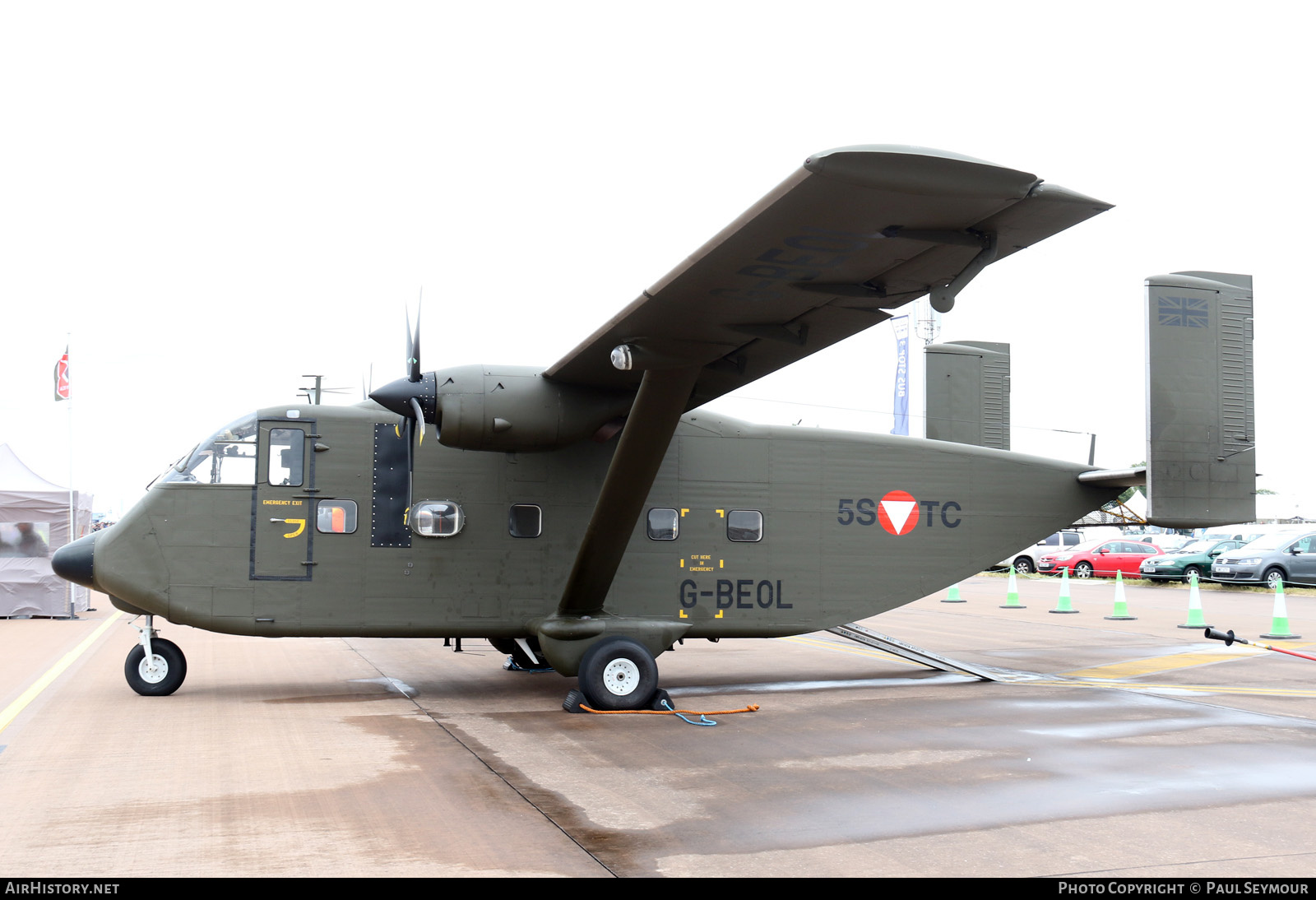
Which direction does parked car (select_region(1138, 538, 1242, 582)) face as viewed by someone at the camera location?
facing the viewer and to the left of the viewer

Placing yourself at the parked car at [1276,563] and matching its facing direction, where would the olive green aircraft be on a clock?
The olive green aircraft is roughly at 11 o'clock from the parked car.

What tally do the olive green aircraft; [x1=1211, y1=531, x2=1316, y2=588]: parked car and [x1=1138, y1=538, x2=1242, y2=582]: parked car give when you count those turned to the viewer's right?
0

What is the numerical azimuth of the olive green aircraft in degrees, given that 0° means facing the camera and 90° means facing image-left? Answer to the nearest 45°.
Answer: approximately 90°

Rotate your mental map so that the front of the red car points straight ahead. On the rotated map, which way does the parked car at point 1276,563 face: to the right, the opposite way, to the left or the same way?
the same way

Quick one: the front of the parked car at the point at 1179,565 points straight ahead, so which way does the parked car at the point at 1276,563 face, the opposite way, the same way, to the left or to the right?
the same way

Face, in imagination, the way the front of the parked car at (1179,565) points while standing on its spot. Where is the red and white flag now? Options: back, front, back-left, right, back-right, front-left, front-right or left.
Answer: front

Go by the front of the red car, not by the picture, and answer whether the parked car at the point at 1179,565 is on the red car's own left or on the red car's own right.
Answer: on the red car's own left

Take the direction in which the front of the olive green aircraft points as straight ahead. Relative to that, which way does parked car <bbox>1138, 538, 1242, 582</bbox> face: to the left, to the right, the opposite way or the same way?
the same way

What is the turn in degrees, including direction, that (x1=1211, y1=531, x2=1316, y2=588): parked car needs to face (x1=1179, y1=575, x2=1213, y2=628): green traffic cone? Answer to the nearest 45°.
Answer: approximately 45° to its left

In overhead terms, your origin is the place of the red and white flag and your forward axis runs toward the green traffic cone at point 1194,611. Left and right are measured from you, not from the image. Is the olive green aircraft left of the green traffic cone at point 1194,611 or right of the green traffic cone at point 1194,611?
right

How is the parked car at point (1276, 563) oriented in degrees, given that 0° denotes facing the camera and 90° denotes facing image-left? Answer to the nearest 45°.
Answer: approximately 45°

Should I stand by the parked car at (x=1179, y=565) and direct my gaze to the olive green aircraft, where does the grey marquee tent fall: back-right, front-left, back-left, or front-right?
front-right

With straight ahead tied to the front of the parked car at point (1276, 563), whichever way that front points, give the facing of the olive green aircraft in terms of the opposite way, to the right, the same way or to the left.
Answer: the same way

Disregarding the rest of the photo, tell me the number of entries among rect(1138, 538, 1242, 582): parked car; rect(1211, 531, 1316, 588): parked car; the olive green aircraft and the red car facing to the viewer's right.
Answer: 0

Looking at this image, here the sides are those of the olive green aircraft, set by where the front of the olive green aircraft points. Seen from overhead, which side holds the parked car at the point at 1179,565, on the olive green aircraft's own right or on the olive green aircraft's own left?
on the olive green aircraft's own right
